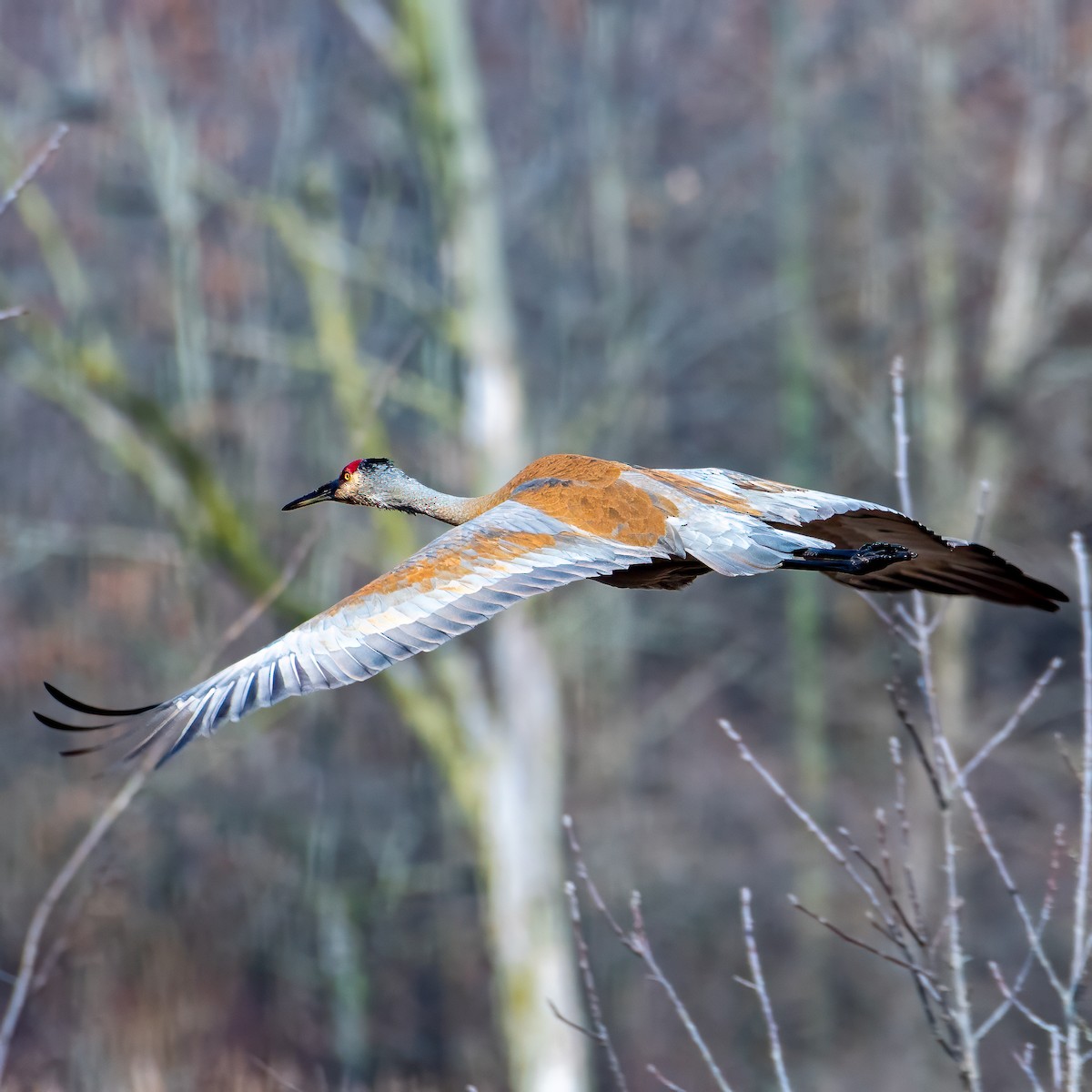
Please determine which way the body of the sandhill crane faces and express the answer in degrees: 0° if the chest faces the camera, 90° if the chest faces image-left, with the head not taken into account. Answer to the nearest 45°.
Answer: approximately 135°

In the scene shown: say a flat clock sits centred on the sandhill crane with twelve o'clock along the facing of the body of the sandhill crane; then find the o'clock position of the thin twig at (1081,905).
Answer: The thin twig is roughly at 6 o'clock from the sandhill crane.

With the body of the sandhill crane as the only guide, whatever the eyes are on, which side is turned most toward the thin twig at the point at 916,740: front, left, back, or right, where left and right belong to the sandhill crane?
back

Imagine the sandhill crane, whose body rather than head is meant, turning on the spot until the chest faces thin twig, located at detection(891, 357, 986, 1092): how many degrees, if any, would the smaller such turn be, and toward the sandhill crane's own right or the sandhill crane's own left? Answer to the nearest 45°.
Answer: approximately 180°
